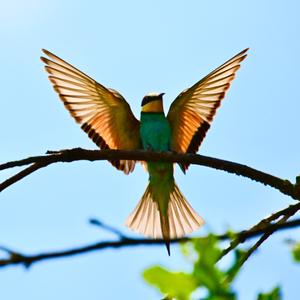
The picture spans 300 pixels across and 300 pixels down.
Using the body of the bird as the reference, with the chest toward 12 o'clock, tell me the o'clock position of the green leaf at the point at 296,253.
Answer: The green leaf is roughly at 10 o'clock from the bird.

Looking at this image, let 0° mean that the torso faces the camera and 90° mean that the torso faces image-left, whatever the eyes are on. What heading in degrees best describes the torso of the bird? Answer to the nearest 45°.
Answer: approximately 0°

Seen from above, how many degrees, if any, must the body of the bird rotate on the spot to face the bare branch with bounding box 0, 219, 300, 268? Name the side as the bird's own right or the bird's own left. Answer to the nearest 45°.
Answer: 0° — it already faces it

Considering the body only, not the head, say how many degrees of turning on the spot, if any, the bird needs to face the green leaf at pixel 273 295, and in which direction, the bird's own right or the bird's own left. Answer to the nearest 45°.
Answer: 0° — it already faces it

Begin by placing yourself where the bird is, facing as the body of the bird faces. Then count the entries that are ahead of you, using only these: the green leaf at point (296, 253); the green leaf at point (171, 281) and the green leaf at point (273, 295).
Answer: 3

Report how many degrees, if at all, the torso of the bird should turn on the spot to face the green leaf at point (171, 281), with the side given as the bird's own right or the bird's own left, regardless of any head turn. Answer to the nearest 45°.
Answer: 0° — it already faces it
